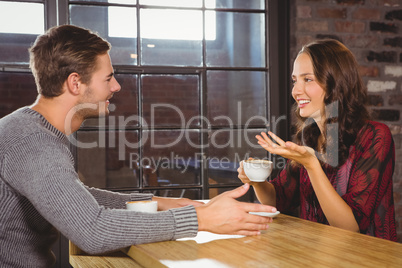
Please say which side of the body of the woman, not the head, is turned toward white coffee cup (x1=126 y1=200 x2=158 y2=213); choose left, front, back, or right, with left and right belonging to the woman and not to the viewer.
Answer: front

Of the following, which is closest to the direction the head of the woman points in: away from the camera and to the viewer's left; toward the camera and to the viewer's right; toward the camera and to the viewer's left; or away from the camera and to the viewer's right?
toward the camera and to the viewer's left

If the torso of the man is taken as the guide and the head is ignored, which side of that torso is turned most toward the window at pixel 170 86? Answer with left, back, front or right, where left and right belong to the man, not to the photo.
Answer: left

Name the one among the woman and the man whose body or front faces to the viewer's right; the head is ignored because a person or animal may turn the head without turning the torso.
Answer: the man

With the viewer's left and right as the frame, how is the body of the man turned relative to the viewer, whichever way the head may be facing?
facing to the right of the viewer

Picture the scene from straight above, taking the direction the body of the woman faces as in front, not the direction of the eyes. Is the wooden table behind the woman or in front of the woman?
in front

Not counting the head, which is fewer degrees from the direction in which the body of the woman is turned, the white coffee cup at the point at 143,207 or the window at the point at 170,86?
the white coffee cup

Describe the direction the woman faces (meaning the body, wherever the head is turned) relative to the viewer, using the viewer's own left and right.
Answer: facing the viewer and to the left of the viewer

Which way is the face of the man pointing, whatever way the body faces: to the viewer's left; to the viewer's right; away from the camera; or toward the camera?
to the viewer's right

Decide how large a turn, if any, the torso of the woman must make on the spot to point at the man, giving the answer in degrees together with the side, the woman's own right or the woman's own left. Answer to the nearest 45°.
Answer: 0° — they already face them
